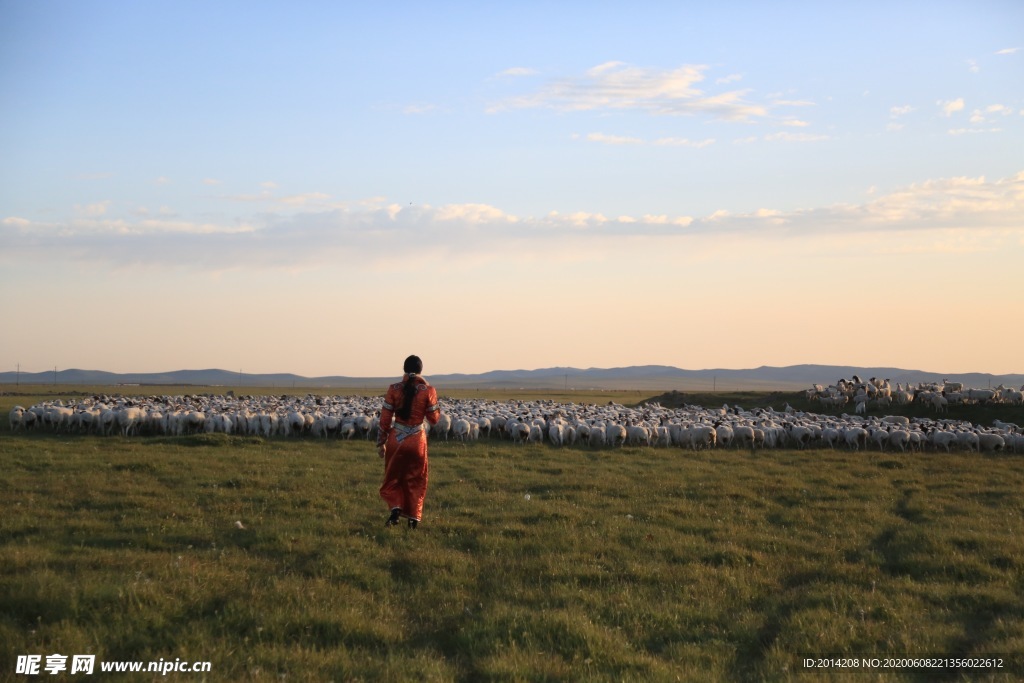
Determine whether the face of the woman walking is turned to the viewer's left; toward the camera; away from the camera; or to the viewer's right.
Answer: away from the camera

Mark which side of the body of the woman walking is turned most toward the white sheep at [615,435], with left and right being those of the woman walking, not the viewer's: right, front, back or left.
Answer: front

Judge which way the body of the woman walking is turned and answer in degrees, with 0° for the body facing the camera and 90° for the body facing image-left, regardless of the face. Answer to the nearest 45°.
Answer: approximately 180°
